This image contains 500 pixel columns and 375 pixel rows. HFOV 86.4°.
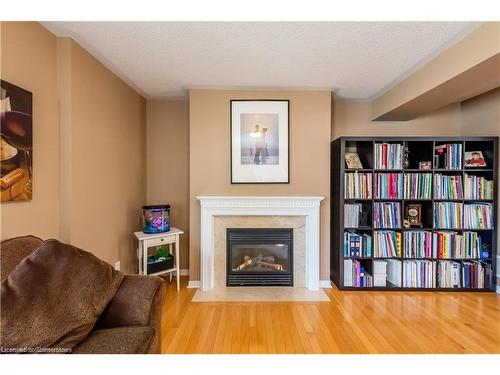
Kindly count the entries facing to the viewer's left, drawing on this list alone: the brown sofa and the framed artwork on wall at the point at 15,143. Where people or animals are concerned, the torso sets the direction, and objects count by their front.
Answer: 0

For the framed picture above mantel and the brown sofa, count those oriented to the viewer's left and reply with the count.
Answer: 0

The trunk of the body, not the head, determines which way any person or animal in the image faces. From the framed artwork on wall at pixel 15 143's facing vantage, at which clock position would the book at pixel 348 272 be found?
The book is roughly at 11 o'clock from the framed artwork on wall.

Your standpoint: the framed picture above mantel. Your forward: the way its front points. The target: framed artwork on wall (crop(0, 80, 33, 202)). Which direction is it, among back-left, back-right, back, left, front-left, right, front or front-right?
front-right

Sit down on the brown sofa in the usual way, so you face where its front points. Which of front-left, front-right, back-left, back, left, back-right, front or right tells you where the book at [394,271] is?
front-left

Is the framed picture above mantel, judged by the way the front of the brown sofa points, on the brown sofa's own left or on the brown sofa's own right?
on the brown sofa's own left

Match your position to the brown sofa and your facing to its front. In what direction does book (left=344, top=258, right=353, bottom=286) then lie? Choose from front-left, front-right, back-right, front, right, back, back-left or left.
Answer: front-left

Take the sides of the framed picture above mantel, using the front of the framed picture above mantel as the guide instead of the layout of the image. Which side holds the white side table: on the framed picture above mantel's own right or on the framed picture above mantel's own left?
on the framed picture above mantel's own right

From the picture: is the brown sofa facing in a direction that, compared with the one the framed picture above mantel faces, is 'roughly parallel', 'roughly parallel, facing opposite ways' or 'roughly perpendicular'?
roughly perpendicular

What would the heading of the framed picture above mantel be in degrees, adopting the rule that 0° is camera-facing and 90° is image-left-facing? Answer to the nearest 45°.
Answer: approximately 0°
